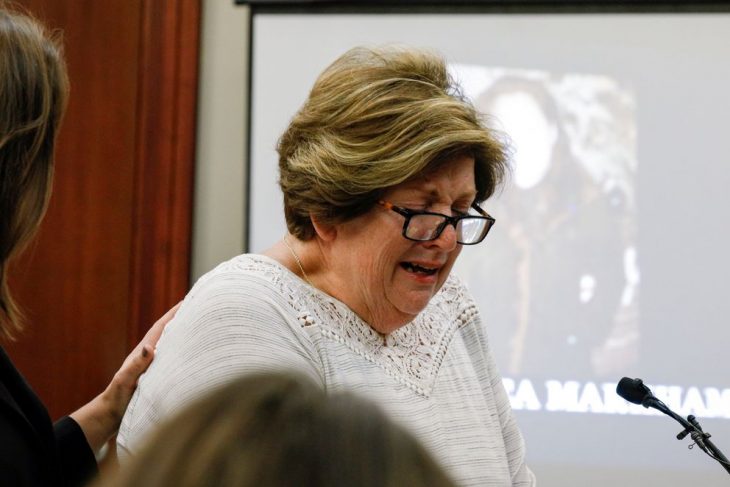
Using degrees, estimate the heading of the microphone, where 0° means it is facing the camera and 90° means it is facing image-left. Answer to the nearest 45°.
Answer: approximately 90°

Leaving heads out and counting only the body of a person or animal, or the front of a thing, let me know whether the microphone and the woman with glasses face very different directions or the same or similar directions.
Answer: very different directions

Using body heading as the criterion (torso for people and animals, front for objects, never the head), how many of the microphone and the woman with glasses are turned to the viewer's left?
1

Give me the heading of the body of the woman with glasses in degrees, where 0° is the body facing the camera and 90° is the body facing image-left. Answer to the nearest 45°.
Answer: approximately 315°
